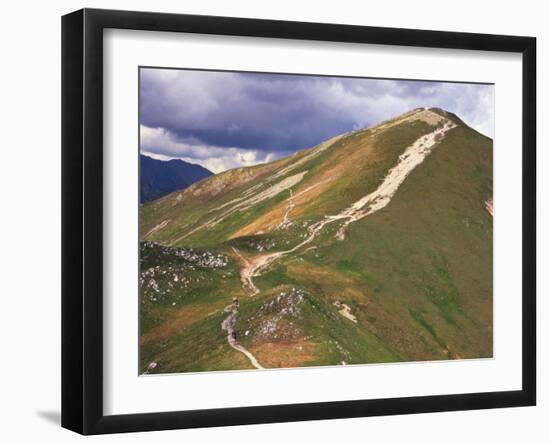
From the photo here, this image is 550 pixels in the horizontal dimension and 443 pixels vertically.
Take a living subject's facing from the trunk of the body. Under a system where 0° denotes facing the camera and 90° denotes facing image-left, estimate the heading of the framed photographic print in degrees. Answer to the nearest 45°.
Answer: approximately 315°
